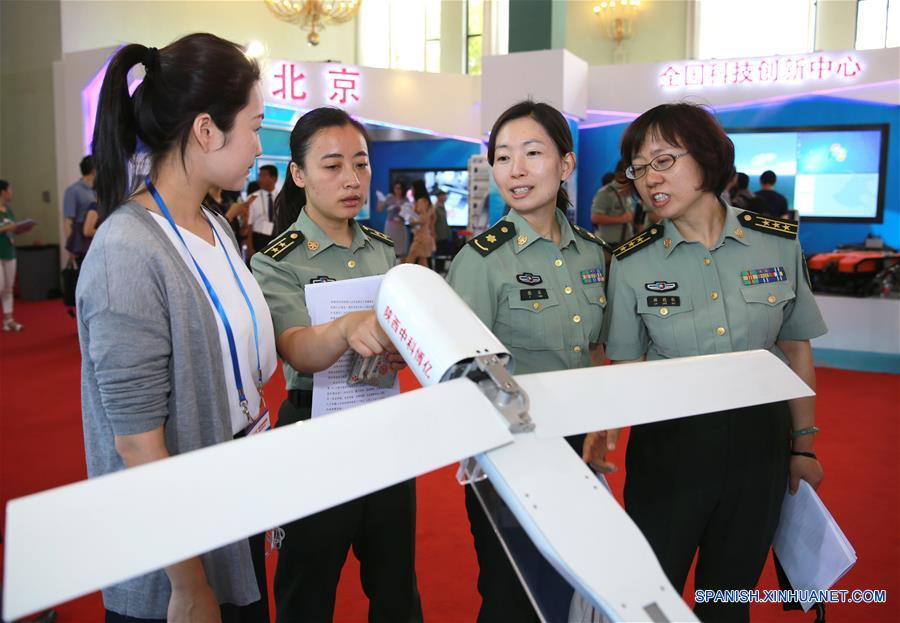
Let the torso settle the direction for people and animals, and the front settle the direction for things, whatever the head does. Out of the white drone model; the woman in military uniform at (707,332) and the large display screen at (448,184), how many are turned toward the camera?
2

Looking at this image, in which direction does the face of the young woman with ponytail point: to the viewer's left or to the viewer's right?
to the viewer's right

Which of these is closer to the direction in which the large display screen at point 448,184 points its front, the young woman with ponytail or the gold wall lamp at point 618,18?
the young woman with ponytail

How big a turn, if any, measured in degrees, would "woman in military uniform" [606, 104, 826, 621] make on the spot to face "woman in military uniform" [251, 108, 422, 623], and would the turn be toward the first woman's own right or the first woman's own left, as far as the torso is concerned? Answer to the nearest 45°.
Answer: approximately 90° to the first woman's own right

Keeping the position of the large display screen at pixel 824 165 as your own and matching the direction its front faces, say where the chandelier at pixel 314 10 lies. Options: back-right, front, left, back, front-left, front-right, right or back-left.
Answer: front-right

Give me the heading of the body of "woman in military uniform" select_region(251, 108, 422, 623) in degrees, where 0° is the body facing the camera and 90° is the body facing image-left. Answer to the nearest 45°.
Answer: approximately 315°

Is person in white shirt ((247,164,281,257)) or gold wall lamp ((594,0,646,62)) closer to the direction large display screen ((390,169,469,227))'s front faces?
the person in white shirt

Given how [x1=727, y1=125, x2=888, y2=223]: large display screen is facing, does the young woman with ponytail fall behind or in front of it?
in front

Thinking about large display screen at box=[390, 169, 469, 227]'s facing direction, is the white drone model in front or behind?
in front
